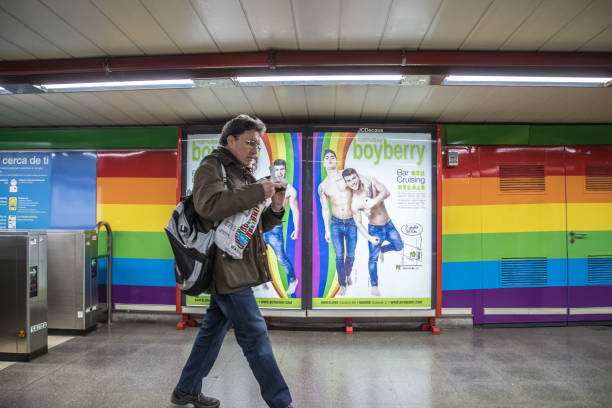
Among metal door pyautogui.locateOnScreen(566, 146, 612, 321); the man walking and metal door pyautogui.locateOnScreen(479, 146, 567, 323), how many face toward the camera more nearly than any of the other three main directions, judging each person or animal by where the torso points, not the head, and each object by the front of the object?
2

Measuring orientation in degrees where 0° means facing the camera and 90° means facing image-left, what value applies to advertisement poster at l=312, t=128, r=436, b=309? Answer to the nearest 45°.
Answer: approximately 0°

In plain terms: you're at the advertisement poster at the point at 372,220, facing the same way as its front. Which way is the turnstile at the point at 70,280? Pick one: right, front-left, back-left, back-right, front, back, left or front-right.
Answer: right

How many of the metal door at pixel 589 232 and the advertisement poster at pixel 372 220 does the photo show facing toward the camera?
2

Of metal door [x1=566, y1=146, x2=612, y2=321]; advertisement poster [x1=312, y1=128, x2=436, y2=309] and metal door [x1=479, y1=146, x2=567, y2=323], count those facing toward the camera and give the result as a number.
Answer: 3

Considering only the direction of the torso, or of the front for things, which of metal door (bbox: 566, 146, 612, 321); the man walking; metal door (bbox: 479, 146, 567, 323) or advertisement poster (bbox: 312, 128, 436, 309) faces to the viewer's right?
the man walking

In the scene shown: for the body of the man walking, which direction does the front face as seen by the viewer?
to the viewer's right

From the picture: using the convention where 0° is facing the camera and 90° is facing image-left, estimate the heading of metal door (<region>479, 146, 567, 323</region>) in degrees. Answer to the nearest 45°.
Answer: approximately 0°

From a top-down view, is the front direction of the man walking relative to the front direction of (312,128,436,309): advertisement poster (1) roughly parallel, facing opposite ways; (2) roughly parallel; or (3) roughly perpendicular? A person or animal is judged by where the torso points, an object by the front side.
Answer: roughly perpendicular
